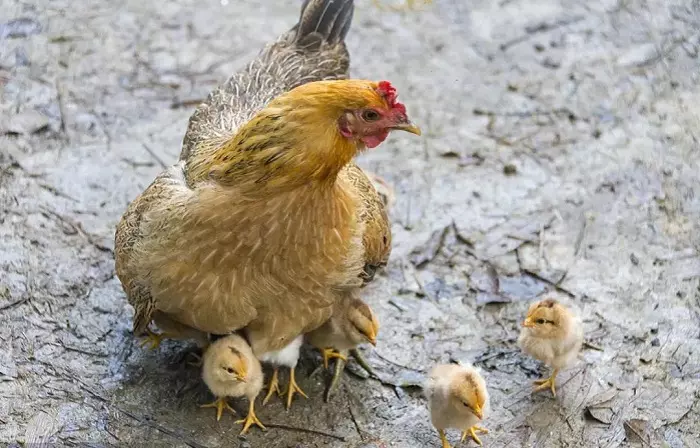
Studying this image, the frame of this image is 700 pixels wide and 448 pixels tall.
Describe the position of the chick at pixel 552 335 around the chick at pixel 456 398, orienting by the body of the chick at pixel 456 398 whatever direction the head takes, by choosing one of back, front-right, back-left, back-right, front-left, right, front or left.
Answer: left

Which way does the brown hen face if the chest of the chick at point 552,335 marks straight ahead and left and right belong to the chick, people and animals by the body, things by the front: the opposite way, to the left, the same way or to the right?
to the left

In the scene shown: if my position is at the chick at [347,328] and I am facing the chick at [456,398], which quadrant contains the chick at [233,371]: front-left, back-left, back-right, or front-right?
back-right

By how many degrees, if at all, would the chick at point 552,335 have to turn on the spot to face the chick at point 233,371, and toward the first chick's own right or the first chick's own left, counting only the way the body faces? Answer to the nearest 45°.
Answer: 0° — it already faces it

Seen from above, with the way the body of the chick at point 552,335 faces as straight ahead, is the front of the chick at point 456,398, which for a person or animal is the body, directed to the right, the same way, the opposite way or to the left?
to the left

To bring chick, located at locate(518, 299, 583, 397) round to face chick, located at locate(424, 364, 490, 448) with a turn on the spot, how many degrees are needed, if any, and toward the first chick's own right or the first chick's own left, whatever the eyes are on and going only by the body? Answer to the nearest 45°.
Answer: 0° — it already faces it

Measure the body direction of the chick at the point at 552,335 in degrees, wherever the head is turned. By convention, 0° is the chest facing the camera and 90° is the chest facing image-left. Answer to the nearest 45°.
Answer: approximately 45°

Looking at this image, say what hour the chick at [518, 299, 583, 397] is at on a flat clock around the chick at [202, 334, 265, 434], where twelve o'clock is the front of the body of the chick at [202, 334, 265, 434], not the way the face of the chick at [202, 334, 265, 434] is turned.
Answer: the chick at [518, 299, 583, 397] is roughly at 9 o'clock from the chick at [202, 334, 265, 434].

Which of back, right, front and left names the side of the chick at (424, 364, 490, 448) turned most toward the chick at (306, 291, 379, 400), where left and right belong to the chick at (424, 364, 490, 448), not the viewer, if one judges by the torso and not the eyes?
back
